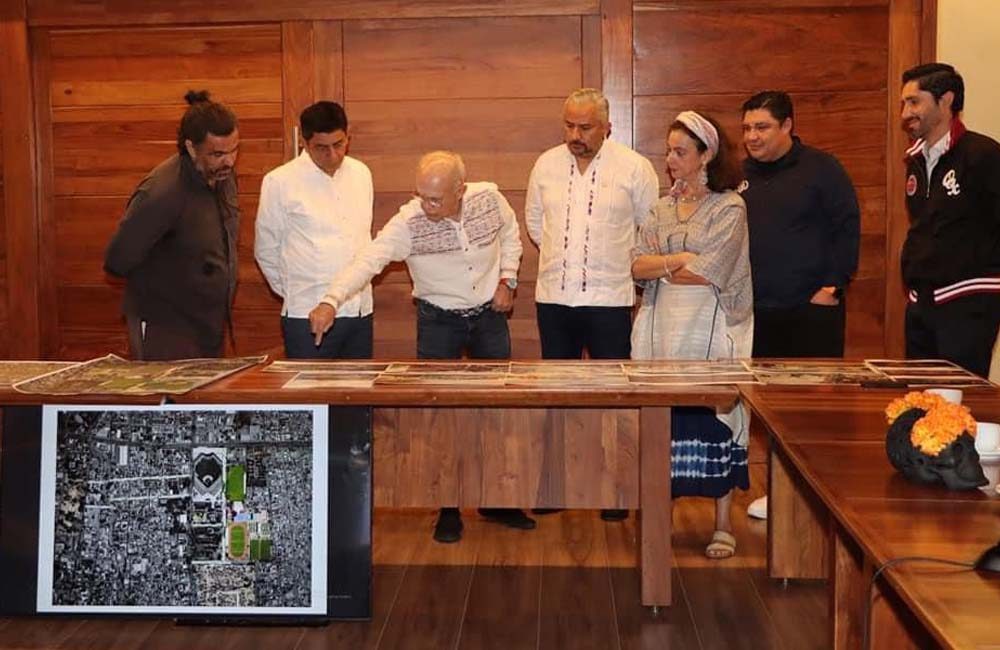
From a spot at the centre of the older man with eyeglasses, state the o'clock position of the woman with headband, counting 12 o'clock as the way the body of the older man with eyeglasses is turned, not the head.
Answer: The woman with headband is roughly at 10 o'clock from the older man with eyeglasses.

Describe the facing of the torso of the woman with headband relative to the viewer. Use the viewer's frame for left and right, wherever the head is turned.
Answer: facing the viewer and to the left of the viewer

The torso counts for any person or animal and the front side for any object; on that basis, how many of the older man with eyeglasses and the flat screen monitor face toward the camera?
2

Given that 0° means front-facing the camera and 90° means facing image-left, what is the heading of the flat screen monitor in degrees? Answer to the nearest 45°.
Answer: approximately 0°

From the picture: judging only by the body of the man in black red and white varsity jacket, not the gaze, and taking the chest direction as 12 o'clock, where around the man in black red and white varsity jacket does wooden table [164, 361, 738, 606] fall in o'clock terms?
The wooden table is roughly at 12 o'clock from the man in black red and white varsity jacket.

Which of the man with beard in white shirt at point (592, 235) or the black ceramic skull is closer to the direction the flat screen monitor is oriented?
the black ceramic skull

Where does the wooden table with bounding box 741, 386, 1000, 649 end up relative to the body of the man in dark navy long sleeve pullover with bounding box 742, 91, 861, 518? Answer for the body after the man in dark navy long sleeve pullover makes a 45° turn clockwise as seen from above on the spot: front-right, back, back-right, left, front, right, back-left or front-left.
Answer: left

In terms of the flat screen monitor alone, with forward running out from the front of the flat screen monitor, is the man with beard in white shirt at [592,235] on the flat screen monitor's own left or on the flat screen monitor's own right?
on the flat screen monitor's own left

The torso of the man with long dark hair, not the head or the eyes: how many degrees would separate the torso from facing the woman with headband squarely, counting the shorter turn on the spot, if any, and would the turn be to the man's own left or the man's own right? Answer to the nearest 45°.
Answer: approximately 45° to the man's own left

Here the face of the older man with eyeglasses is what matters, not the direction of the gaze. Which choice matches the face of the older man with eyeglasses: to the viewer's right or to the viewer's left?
to the viewer's left

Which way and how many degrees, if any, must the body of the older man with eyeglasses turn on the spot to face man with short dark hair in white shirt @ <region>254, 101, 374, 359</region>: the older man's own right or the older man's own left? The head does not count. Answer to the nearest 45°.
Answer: approximately 90° to the older man's own right

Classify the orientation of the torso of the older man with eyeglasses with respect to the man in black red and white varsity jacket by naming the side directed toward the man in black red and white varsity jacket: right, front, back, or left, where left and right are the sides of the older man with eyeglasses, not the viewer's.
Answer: left
